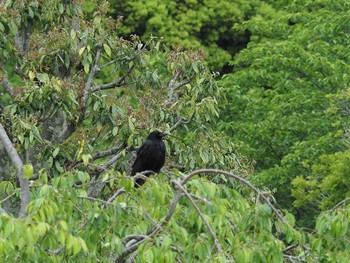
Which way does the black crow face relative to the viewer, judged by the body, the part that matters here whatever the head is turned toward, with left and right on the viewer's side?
facing to the right of the viewer
